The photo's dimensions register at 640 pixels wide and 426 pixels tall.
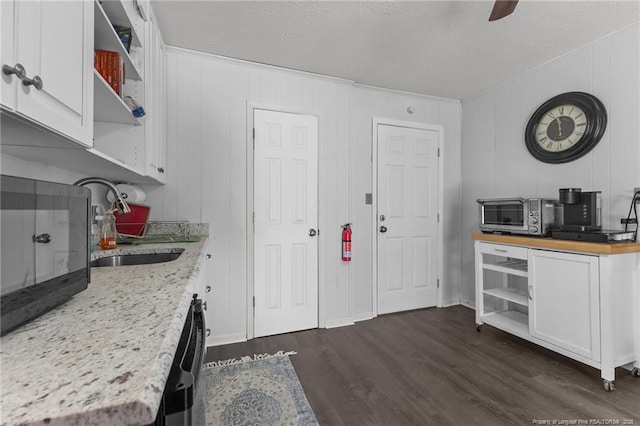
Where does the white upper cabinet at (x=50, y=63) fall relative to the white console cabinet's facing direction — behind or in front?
in front

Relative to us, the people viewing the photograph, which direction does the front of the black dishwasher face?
facing to the right of the viewer

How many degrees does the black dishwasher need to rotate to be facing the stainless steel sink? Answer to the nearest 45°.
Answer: approximately 90° to its left

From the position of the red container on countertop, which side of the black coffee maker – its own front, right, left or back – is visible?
front

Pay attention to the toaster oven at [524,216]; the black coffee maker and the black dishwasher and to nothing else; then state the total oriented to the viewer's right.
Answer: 1

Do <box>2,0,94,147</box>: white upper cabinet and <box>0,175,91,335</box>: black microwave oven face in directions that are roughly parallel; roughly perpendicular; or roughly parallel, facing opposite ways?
roughly parallel

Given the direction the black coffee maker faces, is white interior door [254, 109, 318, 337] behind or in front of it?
in front

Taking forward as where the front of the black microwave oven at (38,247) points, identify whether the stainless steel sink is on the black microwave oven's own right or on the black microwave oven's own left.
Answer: on the black microwave oven's own left

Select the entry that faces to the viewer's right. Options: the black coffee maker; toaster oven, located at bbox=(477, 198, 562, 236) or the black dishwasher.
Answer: the black dishwasher

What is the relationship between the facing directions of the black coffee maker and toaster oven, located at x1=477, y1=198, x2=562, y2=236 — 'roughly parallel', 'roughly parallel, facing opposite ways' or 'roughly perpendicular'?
roughly parallel

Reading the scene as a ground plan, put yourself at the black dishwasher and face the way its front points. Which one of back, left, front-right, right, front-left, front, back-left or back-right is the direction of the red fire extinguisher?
front-left

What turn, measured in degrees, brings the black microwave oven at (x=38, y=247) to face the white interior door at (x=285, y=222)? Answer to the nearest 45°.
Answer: approximately 90° to its left

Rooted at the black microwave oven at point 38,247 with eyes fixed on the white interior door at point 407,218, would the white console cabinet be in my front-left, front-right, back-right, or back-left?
front-right

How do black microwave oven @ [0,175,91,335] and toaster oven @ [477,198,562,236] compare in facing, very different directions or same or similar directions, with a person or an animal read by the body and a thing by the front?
very different directions

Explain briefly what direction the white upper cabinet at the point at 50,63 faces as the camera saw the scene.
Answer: facing the viewer and to the right of the viewer

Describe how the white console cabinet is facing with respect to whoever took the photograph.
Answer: facing the viewer and to the left of the viewer

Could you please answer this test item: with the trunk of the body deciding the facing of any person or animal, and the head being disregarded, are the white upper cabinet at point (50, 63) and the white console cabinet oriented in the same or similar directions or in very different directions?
very different directions

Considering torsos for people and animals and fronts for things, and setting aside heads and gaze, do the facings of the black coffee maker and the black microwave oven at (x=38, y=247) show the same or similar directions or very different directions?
very different directions
